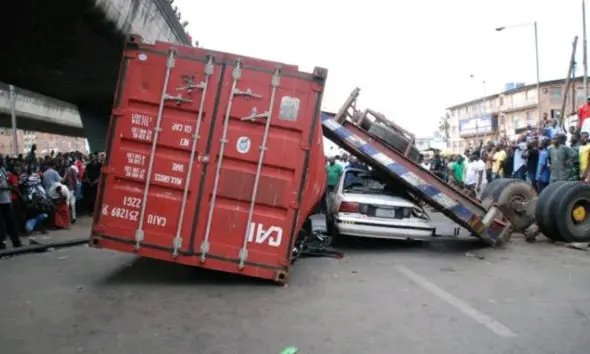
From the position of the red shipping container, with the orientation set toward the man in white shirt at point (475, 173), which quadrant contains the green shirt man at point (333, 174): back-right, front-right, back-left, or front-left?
front-left

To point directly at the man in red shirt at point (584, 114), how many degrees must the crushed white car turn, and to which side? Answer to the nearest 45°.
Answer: approximately 45° to its right

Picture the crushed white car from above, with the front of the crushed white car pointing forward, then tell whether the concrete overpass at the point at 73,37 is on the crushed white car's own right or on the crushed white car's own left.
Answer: on the crushed white car's own left

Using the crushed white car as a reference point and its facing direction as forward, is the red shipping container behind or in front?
behind

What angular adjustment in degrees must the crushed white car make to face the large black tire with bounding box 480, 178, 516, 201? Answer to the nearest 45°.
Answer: approximately 45° to its right

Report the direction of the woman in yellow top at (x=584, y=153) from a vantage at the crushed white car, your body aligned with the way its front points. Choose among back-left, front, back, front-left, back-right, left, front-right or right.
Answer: front-right

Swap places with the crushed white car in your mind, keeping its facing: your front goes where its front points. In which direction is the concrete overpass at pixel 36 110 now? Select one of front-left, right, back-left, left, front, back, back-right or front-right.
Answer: front-left

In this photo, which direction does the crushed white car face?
away from the camera

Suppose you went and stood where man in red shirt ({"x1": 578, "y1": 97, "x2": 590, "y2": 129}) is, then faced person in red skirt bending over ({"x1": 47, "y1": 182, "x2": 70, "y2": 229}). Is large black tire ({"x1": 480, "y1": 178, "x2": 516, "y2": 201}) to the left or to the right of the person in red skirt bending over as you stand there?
left

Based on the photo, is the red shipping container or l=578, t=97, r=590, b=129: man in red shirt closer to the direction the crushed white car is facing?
the man in red shirt

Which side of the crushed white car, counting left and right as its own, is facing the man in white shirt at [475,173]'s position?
front

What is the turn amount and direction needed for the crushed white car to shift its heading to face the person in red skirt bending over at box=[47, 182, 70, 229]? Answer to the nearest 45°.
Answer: approximately 90° to its left

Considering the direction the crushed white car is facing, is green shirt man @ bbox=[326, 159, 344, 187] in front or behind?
in front
